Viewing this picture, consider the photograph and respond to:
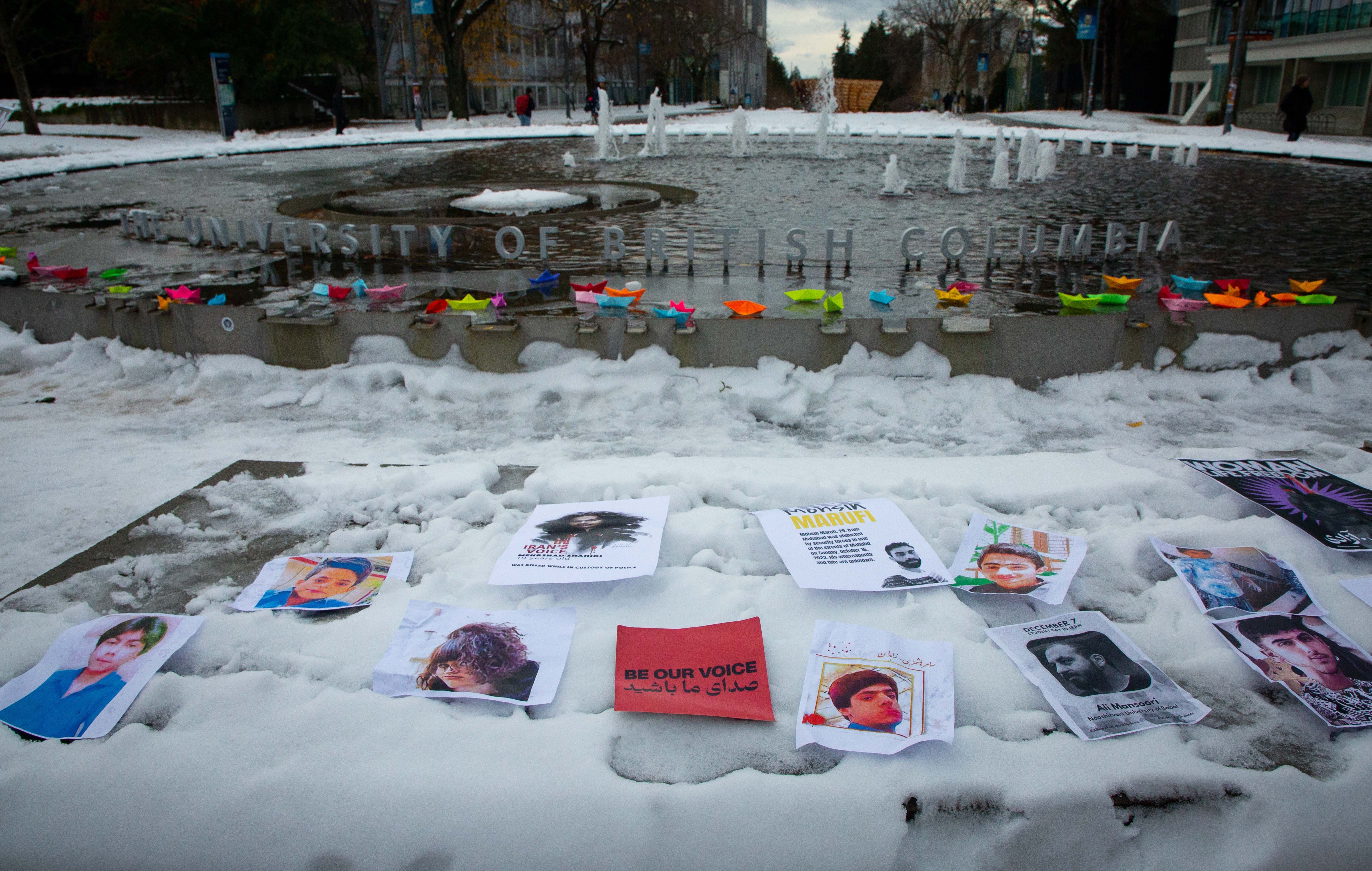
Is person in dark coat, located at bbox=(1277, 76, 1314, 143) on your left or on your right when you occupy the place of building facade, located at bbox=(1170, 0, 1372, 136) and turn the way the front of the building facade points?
on your left

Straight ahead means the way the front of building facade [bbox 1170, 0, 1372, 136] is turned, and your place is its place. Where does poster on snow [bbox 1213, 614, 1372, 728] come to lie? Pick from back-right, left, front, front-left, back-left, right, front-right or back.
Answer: front-left

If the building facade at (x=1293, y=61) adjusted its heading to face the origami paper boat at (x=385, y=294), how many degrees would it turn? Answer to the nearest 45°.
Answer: approximately 45° to its left

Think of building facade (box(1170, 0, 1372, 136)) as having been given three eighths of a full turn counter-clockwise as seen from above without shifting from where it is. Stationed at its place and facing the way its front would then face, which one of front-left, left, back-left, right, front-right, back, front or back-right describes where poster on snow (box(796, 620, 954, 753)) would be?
right

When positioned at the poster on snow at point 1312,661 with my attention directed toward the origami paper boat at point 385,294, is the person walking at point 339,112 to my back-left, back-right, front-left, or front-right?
front-right

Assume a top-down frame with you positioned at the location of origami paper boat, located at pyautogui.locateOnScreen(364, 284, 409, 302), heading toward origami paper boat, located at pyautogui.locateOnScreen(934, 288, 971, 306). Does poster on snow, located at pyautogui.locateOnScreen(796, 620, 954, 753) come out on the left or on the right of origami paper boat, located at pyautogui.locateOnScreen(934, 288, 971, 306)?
right

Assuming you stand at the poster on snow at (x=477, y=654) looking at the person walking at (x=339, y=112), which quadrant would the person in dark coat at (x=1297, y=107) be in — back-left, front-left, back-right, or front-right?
front-right

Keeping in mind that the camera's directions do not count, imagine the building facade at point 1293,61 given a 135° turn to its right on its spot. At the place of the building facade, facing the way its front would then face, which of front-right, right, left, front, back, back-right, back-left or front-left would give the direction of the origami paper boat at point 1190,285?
back

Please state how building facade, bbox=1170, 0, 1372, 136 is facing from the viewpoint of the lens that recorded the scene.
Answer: facing the viewer and to the left of the viewer

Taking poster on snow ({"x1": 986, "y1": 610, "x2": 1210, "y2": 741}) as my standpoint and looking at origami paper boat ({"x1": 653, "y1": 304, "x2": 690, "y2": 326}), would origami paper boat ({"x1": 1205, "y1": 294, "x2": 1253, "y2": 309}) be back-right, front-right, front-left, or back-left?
front-right

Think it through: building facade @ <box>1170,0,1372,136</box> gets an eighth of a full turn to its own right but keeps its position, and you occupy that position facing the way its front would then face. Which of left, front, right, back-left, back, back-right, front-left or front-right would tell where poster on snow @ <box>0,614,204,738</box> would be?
left

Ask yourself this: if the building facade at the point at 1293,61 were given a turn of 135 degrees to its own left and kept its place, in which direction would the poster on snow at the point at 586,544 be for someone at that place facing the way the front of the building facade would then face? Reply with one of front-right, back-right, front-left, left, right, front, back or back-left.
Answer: right

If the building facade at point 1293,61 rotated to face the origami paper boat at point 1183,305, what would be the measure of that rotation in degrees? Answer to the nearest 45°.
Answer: approximately 45° to its left

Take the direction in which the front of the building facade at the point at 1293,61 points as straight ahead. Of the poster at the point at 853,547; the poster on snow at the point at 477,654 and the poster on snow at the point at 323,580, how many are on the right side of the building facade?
0

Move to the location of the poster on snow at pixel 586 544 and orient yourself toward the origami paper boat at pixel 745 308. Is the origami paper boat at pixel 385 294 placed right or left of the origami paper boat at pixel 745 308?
left

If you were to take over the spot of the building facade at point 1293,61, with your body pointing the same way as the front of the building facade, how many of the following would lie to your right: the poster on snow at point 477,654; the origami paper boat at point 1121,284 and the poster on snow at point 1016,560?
0

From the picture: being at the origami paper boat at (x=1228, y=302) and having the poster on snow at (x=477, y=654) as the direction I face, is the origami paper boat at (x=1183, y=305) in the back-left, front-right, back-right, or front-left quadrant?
front-right

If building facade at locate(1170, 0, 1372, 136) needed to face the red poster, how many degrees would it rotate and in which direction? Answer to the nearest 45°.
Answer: approximately 45° to its left

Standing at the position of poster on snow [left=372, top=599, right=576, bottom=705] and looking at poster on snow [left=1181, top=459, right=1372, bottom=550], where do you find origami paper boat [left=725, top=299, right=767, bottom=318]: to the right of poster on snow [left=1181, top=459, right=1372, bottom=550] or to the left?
left

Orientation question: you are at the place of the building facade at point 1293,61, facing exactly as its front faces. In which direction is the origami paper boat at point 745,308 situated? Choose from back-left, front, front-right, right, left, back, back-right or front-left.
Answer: front-left

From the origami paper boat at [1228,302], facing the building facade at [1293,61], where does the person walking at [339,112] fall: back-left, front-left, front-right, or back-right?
front-left
